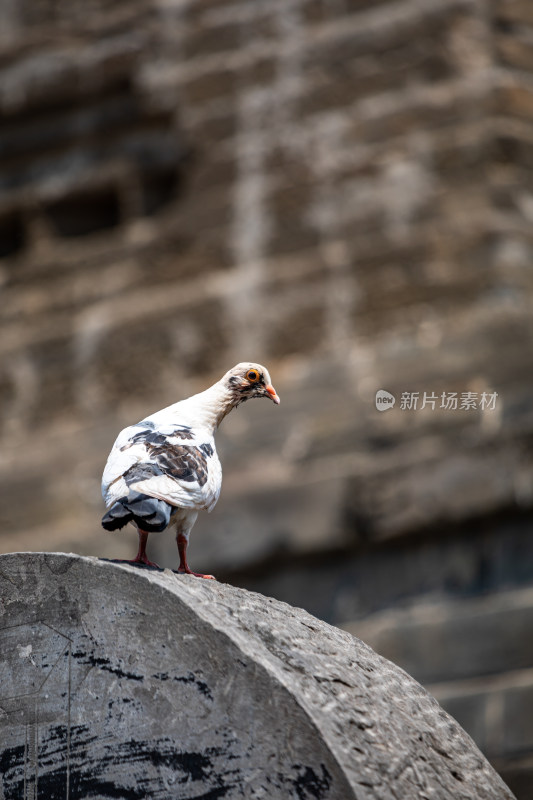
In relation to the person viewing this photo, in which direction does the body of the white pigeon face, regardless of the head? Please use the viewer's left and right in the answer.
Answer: facing away from the viewer and to the right of the viewer
